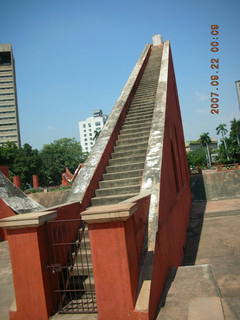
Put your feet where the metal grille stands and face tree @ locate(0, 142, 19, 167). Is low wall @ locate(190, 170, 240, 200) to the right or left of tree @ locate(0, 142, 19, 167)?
right

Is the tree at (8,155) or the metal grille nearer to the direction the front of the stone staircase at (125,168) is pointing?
the metal grille

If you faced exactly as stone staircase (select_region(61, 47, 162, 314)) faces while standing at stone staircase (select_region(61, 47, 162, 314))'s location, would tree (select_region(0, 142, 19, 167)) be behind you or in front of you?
behind

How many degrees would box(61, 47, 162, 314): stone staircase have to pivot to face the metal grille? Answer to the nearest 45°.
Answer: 0° — it already faces it

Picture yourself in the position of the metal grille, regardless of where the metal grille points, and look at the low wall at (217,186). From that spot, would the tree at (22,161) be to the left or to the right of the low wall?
left

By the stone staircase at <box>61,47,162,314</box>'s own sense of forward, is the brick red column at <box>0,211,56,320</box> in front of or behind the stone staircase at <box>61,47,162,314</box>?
in front

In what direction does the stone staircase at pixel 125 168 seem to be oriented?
toward the camera

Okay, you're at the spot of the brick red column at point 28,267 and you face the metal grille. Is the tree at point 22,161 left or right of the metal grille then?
left

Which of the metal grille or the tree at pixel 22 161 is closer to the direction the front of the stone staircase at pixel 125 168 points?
the metal grille

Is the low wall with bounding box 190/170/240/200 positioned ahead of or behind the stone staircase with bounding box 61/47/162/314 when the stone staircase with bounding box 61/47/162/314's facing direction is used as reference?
behind
